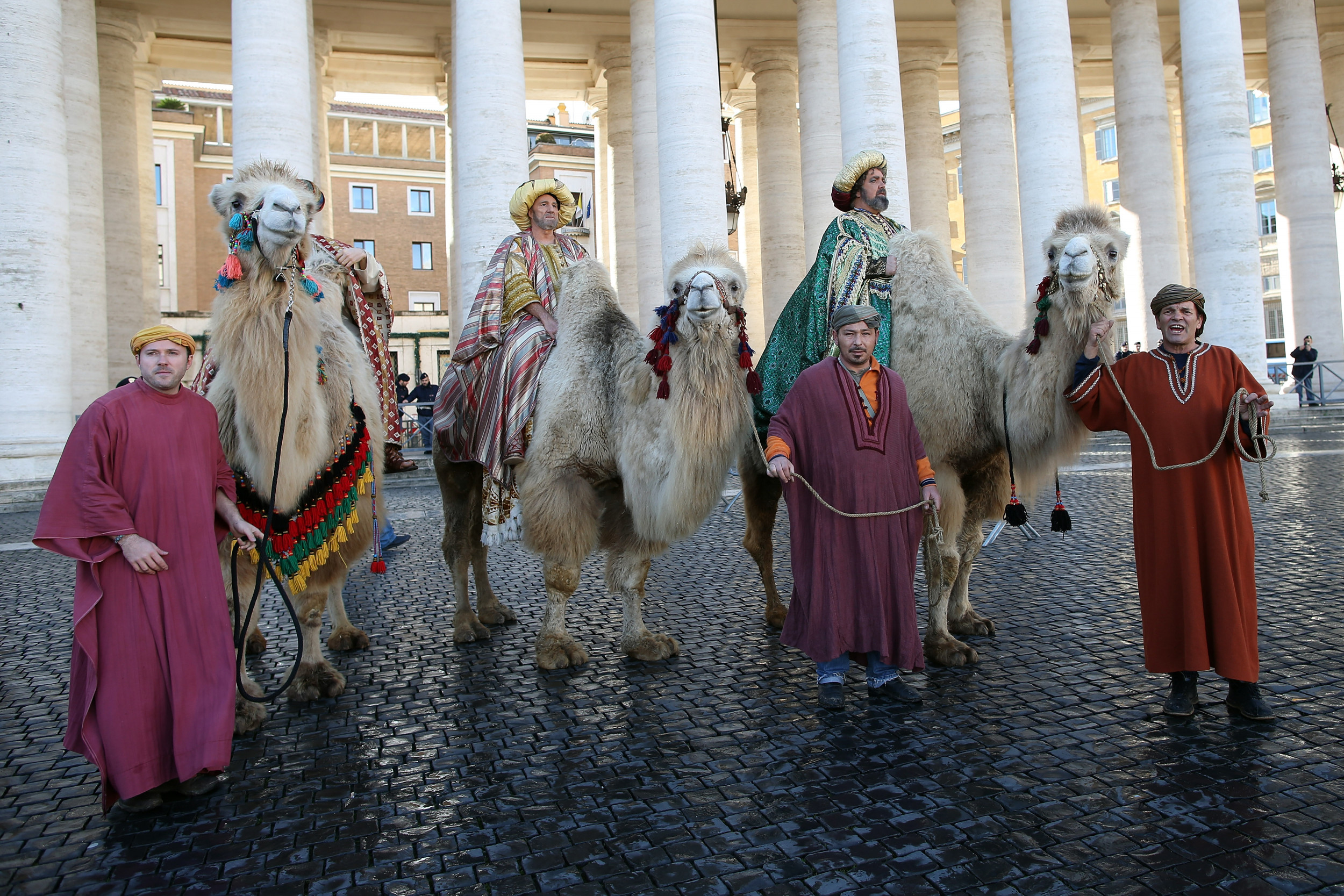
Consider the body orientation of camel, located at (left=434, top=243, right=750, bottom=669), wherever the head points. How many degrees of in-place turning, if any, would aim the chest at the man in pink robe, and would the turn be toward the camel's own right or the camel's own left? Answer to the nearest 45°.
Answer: approximately 90° to the camel's own right

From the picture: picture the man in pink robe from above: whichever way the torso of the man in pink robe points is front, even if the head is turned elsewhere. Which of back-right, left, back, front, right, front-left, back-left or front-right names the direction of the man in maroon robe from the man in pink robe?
front-left

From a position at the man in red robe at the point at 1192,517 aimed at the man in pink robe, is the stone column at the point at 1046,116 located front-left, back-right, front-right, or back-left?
back-right

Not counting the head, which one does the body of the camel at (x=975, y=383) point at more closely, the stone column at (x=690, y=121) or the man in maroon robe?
the man in maroon robe

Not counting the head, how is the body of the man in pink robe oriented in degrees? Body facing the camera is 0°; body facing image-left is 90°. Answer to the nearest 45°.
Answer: approximately 315°

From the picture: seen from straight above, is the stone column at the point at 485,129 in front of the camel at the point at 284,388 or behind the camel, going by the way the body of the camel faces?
behind

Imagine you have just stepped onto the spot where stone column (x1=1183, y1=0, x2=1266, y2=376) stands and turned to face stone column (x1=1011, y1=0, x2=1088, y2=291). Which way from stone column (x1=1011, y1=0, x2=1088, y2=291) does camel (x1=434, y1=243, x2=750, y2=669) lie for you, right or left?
left

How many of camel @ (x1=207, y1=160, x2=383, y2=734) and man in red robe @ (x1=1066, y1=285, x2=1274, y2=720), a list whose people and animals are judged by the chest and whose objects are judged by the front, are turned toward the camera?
2
